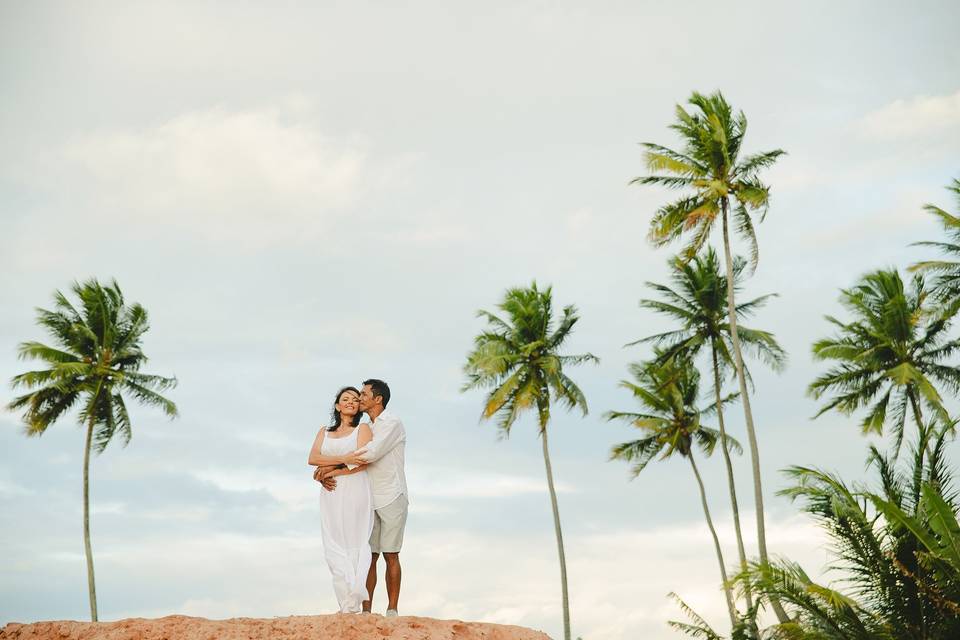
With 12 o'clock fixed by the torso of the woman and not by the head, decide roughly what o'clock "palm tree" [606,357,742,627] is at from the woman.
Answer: The palm tree is roughly at 7 o'clock from the woman.

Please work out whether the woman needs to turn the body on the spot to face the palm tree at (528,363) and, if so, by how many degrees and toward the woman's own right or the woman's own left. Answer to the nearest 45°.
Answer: approximately 180°

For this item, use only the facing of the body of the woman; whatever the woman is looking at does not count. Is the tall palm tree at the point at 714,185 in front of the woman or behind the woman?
behind

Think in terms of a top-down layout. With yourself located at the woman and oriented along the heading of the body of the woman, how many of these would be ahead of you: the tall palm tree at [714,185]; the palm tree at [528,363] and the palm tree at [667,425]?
0

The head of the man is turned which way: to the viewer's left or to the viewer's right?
to the viewer's left

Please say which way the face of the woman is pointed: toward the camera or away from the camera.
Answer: toward the camera

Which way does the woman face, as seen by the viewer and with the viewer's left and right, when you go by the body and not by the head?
facing the viewer
